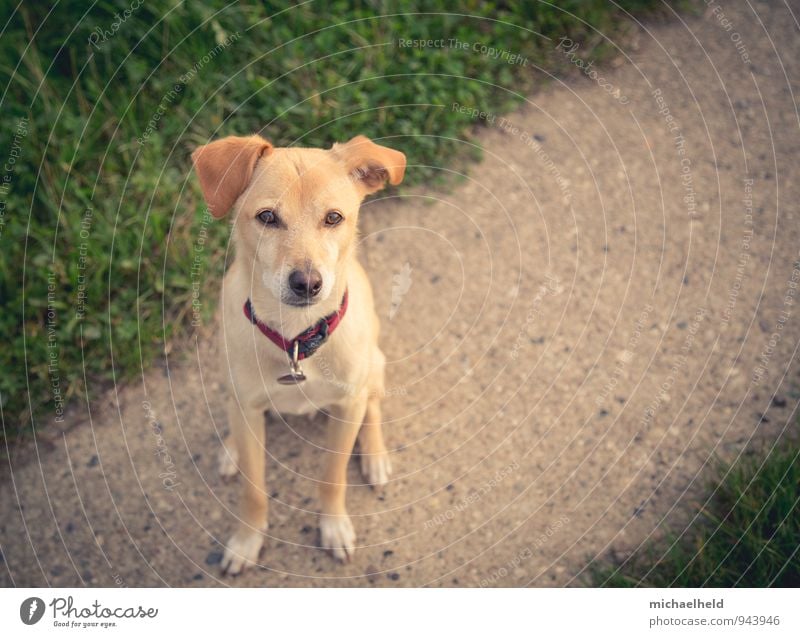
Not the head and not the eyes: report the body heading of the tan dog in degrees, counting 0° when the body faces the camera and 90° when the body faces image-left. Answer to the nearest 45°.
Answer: approximately 0°
